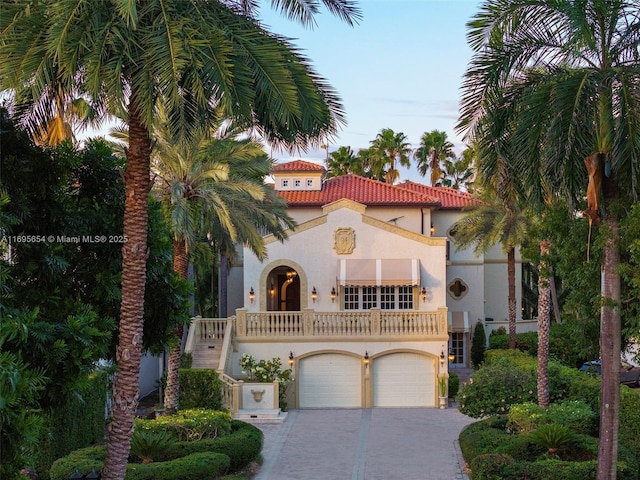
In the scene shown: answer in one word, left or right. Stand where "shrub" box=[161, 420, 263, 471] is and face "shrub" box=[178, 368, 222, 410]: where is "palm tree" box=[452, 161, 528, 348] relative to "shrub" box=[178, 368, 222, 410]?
right

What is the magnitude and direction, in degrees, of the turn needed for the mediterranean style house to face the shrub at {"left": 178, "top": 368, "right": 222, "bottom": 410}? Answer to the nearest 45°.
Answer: approximately 45° to its right

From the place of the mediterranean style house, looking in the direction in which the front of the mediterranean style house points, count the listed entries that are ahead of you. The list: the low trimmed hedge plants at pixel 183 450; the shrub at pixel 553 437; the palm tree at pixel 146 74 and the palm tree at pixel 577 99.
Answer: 4

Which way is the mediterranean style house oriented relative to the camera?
toward the camera

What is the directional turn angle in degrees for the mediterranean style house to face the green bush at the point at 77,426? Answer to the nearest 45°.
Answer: approximately 45° to its right

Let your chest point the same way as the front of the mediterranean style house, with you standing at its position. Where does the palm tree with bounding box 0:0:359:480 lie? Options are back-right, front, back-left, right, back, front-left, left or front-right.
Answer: front

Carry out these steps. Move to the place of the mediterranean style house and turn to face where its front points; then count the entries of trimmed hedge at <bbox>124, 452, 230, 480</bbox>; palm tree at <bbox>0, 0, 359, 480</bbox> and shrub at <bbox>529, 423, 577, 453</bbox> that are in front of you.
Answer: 3

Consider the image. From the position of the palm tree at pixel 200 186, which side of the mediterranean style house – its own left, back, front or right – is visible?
right

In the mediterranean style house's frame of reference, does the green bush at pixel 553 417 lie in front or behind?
in front

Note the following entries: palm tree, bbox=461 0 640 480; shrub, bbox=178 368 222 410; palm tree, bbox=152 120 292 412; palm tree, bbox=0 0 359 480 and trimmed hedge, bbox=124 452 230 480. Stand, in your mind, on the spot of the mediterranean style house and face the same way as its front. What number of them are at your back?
0

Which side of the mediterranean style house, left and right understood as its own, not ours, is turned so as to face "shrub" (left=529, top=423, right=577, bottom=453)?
front

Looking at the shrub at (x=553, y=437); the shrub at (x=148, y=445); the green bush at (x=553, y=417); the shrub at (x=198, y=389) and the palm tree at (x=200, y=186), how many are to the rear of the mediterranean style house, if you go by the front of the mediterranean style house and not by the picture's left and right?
0

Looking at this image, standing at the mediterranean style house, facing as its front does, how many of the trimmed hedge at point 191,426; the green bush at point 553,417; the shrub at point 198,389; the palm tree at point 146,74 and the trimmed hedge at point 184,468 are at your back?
0

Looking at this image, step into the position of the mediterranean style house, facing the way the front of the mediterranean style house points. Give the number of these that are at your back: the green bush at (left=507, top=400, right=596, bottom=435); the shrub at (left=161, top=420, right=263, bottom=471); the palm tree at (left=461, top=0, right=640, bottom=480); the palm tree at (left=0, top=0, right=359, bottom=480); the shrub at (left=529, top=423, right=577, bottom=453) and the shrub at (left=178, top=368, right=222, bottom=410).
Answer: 0

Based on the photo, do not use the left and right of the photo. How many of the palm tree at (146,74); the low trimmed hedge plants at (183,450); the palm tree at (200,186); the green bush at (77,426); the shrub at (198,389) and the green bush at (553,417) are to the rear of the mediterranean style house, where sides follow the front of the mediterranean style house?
0

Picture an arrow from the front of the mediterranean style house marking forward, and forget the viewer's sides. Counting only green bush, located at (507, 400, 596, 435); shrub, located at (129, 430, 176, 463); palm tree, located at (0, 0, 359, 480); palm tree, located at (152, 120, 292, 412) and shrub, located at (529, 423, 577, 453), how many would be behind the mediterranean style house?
0

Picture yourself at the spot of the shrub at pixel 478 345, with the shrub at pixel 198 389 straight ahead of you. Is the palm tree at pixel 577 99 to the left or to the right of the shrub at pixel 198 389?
left

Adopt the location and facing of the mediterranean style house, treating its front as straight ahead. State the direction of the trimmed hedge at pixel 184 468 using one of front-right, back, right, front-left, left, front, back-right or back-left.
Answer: front

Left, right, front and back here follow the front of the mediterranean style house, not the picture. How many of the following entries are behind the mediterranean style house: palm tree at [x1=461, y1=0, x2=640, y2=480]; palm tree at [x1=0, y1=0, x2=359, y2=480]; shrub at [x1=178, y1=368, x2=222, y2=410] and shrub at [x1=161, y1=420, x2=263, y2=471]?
0
